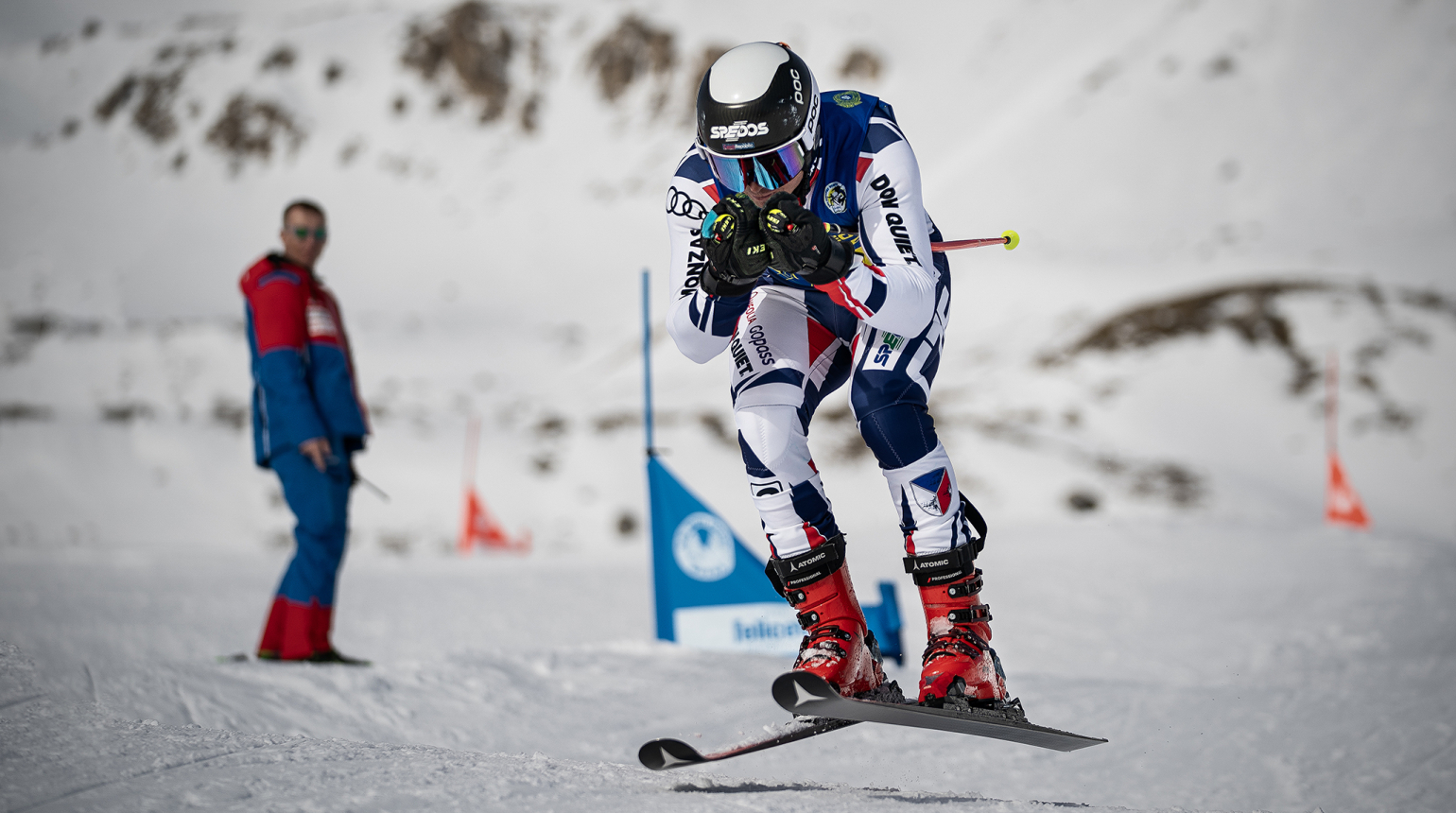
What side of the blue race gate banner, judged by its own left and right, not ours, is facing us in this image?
front

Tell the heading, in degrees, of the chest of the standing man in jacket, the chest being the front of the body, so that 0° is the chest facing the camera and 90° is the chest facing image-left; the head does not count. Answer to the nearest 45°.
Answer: approximately 315°

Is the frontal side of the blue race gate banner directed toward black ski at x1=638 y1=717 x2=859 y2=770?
yes

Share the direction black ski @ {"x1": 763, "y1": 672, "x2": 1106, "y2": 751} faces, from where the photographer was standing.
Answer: facing the viewer and to the left of the viewer

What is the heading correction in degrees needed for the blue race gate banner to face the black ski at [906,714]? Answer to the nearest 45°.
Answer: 0° — it already faces it

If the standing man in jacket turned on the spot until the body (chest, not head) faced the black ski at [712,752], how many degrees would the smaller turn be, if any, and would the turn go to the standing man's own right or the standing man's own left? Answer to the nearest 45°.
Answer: approximately 45° to the standing man's own right

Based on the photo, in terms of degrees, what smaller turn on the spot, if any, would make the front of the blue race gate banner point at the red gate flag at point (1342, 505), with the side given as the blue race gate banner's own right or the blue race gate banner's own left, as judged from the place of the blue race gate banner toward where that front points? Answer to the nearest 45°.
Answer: approximately 135° to the blue race gate banner's own left

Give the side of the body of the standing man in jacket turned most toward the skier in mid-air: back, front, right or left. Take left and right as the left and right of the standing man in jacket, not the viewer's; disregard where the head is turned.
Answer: front

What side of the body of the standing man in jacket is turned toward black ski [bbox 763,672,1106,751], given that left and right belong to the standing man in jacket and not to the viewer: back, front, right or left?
front

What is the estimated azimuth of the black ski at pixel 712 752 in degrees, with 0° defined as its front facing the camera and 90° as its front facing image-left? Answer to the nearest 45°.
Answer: approximately 45°

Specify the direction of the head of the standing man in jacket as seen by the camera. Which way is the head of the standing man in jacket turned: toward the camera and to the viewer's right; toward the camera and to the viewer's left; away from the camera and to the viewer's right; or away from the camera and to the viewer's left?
toward the camera and to the viewer's right

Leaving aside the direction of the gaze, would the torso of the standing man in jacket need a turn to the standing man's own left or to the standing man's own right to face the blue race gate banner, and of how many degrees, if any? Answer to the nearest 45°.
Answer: approximately 45° to the standing man's own left

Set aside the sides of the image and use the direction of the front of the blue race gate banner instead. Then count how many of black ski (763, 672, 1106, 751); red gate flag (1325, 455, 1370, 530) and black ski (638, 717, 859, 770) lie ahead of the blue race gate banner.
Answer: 2
